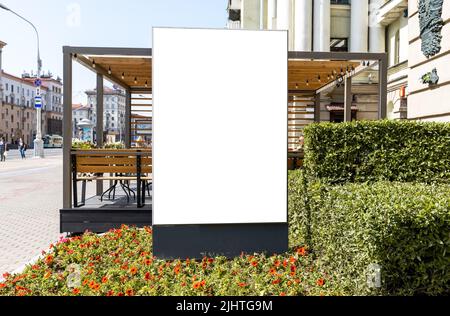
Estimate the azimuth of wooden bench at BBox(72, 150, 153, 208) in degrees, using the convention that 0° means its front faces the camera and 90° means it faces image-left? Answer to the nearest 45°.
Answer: approximately 180°

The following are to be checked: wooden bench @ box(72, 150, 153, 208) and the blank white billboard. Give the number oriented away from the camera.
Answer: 1

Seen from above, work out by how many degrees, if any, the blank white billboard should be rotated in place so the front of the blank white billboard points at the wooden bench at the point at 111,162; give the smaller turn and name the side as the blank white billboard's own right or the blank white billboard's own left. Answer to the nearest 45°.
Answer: approximately 135° to the blank white billboard's own right

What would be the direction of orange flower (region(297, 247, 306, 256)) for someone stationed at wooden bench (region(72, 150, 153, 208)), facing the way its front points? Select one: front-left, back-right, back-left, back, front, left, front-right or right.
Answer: back-right

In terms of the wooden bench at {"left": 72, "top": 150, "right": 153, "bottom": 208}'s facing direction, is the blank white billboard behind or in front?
behind

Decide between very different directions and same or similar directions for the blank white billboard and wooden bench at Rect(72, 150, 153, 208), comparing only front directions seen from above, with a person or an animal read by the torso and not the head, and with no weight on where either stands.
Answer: very different directions

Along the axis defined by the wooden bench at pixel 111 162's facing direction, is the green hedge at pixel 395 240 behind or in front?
behind

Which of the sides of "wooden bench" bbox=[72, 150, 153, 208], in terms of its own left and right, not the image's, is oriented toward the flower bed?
back

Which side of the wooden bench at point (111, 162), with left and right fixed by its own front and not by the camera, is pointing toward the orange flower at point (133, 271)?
back
